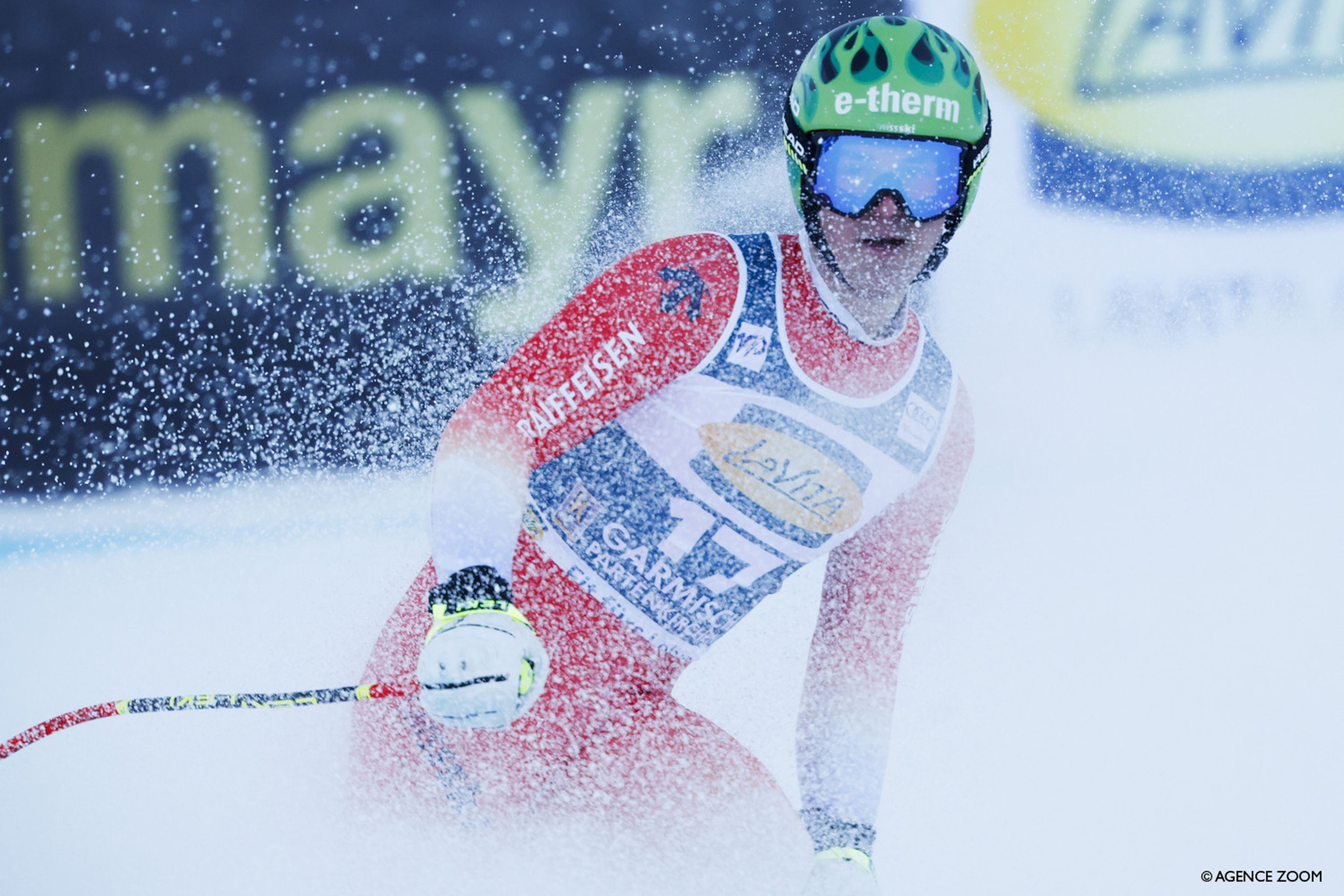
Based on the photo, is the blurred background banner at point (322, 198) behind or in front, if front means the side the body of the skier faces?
behind

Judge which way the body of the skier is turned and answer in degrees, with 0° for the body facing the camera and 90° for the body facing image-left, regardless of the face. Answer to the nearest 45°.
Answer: approximately 315°

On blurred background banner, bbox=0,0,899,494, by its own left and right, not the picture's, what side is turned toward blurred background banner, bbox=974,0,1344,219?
left

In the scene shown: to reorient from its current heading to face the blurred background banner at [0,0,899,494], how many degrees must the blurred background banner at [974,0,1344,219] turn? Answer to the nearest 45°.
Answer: approximately 90° to its right

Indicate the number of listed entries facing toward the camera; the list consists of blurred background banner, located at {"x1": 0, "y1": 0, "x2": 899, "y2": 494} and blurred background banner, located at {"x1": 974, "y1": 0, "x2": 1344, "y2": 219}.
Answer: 2

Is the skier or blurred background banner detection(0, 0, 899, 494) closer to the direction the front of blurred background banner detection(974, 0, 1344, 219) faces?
the skier

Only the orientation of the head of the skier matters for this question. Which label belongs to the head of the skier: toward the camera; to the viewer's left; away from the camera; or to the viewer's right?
toward the camera

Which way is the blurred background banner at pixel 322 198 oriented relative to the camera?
toward the camera

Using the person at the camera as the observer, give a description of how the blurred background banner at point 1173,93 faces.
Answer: facing the viewer

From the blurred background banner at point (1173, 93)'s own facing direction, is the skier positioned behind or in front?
in front
